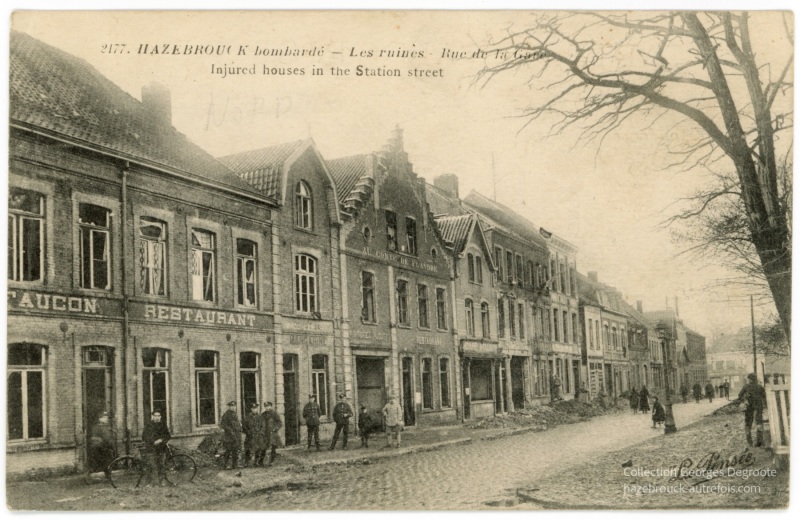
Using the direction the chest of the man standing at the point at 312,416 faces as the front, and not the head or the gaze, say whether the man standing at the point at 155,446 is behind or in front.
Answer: in front

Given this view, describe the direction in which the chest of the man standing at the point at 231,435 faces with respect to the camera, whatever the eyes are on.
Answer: toward the camera

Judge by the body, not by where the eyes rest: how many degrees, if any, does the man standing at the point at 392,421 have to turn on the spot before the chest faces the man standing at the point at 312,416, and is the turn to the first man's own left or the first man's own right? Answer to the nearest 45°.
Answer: approximately 45° to the first man's own right

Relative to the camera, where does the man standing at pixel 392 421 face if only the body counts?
toward the camera

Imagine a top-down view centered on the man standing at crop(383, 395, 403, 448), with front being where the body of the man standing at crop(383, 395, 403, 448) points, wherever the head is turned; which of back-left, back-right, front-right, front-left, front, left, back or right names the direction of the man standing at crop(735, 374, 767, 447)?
front-left

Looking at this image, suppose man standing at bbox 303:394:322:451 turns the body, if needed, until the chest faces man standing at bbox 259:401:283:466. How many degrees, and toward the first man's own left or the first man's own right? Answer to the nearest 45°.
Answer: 0° — they already face them

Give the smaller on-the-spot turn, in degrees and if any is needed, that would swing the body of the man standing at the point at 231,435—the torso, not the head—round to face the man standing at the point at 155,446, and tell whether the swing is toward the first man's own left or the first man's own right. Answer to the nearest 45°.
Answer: approximately 45° to the first man's own right
